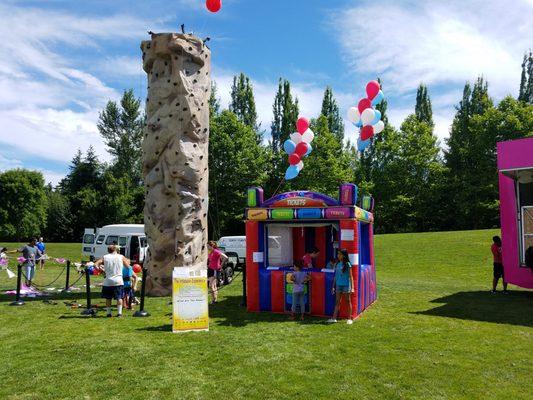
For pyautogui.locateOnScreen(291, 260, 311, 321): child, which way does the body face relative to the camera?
away from the camera

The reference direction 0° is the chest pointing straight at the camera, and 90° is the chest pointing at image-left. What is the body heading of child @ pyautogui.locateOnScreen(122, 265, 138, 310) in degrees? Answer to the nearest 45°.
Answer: approximately 180°

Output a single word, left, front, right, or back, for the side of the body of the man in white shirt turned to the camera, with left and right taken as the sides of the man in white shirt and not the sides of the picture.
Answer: back

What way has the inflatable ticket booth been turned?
toward the camera

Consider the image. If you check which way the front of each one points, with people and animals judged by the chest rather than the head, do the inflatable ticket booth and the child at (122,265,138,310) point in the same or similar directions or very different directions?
very different directions

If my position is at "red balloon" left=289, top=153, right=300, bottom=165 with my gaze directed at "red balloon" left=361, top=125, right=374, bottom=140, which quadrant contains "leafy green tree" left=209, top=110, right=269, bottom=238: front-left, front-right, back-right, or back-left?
back-left

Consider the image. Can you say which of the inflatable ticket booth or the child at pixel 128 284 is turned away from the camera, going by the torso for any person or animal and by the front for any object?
the child

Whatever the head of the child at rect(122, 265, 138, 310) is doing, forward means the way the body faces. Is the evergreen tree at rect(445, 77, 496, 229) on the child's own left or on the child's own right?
on the child's own right

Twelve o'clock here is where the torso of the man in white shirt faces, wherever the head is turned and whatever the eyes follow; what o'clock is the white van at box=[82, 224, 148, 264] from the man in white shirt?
The white van is roughly at 12 o'clock from the man in white shirt.

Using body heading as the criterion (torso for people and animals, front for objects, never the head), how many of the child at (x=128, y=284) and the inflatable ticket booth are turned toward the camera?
1
